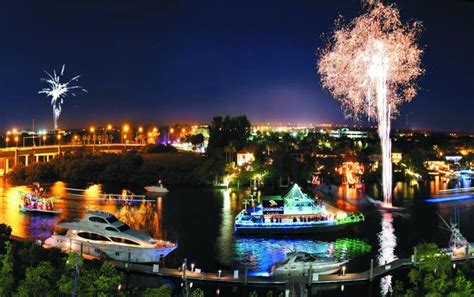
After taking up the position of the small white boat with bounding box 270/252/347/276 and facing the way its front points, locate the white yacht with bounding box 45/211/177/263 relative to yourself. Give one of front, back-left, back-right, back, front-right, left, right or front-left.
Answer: back

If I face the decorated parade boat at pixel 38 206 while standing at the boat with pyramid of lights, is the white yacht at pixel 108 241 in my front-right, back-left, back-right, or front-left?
front-left

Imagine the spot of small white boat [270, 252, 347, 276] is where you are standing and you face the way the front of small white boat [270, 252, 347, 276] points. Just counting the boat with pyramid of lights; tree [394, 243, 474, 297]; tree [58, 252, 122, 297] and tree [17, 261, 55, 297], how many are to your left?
1

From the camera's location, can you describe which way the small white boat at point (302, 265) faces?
facing to the right of the viewer
